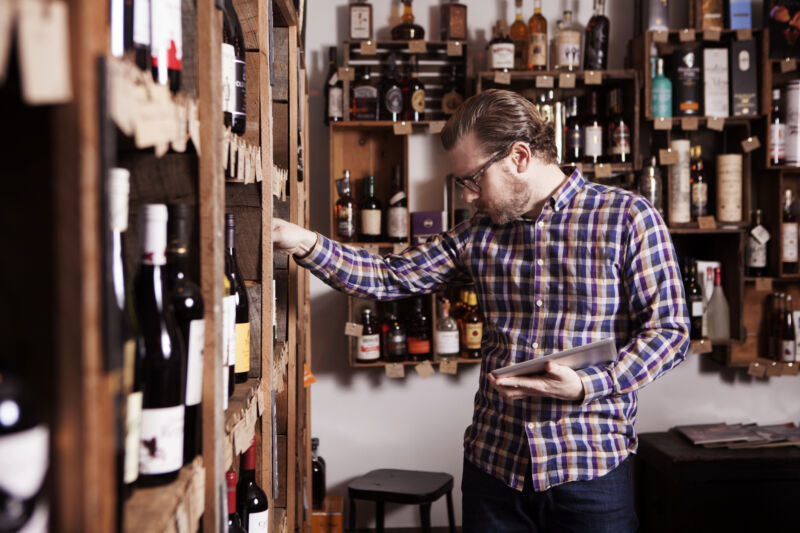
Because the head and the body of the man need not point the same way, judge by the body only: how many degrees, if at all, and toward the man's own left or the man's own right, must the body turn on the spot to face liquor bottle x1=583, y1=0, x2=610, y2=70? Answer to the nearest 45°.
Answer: approximately 135° to the man's own right

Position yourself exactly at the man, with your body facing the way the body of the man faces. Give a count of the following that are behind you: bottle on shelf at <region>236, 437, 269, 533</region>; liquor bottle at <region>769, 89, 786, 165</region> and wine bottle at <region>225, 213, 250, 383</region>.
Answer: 1

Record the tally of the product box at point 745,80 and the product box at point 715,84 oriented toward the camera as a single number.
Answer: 2

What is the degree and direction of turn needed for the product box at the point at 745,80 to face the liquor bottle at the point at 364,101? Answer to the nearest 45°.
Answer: approximately 45° to its right

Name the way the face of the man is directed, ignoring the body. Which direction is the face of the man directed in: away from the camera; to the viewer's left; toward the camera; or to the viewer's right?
to the viewer's left

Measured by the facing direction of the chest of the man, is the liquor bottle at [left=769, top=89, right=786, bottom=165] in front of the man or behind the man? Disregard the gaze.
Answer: behind

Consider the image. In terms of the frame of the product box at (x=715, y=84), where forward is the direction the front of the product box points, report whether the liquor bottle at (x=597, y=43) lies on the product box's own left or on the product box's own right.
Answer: on the product box's own right

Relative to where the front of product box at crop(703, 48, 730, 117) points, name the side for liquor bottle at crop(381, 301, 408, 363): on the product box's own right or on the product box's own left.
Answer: on the product box's own right

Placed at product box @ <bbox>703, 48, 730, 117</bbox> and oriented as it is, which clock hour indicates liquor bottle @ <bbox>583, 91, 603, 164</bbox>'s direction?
The liquor bottle is roughly at 2 o'clock from the product box.
